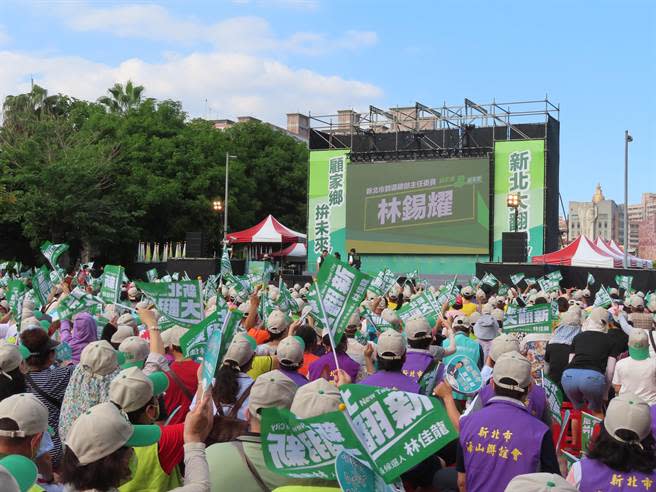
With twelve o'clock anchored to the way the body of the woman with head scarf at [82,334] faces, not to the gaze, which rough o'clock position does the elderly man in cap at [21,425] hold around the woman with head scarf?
The elderly man in cap is roughly at 6 o'clock from the woman with head scarf.

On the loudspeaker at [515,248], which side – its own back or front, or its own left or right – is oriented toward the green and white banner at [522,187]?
back

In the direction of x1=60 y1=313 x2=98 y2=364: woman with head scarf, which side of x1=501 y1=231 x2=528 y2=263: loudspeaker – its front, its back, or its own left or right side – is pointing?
front

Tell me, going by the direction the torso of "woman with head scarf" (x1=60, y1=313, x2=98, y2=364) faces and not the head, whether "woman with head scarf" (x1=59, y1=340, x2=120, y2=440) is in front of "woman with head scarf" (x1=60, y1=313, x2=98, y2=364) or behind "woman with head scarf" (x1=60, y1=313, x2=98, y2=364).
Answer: behind

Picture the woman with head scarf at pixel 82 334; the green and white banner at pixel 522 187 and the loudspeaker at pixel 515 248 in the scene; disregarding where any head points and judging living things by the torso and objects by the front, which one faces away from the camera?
the woman with head scarf

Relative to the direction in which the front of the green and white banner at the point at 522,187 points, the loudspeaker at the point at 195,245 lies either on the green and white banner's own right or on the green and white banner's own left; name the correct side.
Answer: on the green and white banner's own right

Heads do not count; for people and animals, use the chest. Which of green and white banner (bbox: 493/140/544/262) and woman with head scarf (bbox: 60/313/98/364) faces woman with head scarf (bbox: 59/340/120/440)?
the green and white banner

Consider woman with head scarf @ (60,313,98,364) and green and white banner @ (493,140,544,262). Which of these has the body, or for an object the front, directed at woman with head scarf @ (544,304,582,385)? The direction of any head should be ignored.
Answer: the green and white banner

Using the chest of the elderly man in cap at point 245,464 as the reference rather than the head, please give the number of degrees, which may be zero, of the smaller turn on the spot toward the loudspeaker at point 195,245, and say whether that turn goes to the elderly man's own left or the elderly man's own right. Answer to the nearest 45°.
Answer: approximately 45° to the elderly man's own left

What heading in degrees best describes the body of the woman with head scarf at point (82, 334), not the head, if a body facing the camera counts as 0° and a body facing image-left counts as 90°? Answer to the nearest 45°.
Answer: approximately 180°

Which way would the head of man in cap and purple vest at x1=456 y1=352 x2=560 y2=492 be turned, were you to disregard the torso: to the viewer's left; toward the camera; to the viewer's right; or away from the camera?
away from the camera
